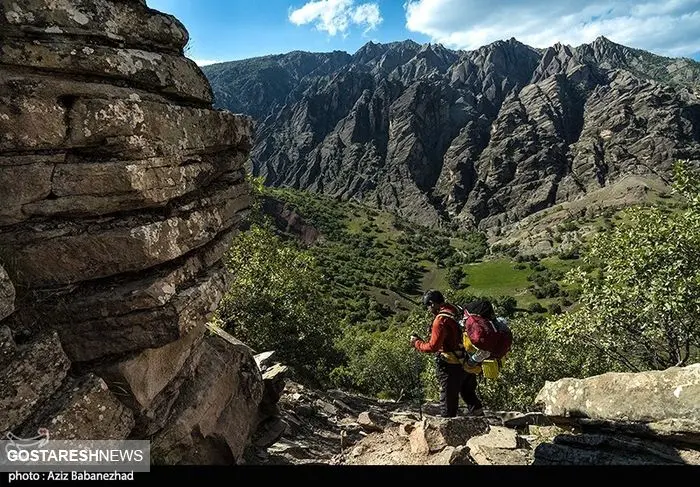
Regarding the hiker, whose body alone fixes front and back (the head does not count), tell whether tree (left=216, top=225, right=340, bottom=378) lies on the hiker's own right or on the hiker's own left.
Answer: on the hiker's own right

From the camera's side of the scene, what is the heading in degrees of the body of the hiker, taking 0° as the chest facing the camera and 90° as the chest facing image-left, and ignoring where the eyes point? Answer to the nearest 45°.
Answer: approximately 90°

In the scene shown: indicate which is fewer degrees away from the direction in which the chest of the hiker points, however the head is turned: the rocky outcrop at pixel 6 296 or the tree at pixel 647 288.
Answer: the rocky outcrop

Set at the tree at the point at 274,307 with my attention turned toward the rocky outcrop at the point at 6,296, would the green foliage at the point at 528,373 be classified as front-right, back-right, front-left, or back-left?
front-left

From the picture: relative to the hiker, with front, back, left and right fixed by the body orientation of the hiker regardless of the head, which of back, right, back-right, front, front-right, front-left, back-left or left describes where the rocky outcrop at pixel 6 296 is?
front-left

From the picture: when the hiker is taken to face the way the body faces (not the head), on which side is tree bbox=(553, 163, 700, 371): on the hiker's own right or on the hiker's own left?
on the hiker's own right

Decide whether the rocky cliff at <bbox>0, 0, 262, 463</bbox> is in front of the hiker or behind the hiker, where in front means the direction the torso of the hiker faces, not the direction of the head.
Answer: in front

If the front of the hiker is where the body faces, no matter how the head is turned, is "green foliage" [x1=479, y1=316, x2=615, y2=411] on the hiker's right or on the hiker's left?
on the hiker's right

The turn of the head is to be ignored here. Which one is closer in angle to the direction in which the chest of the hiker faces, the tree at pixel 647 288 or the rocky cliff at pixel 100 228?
the rocky cliff
